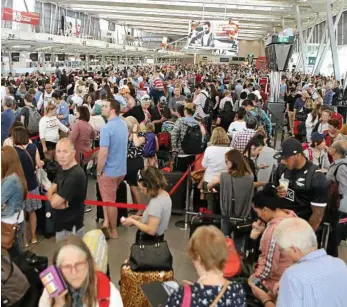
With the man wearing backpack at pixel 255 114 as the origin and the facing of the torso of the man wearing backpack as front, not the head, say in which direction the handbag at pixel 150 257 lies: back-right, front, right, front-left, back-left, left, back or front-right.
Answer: left

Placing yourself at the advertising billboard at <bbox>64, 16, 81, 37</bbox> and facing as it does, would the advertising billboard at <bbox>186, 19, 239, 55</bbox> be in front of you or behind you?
in front

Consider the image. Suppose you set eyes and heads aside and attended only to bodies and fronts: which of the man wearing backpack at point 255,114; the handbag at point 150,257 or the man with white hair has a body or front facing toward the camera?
the handbag

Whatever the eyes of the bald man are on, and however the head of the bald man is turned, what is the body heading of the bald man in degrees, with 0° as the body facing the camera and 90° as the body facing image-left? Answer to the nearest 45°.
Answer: approximately 45°

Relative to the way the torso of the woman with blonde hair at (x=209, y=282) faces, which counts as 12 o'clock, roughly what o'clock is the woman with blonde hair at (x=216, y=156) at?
the woman with blonde hair at (x=216, y=156) is roughly at 12 o'clock from the woman with blonde hair at (x=209, y=282).

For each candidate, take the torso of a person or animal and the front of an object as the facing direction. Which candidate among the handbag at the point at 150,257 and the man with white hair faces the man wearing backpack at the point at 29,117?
the man with white hair

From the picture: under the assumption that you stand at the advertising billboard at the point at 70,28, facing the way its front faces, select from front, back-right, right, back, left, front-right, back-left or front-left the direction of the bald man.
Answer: front-right

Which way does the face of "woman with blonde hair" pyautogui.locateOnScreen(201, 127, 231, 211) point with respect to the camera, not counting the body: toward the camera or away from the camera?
away from the camera

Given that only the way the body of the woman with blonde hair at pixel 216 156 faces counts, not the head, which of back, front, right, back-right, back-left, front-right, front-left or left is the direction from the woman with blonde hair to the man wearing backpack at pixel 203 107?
front

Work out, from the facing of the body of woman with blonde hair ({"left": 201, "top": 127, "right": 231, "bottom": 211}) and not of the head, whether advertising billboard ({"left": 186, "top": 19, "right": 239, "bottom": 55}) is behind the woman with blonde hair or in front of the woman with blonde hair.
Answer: in front

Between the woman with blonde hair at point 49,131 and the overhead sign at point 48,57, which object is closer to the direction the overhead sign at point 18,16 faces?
the woman with blonde hair

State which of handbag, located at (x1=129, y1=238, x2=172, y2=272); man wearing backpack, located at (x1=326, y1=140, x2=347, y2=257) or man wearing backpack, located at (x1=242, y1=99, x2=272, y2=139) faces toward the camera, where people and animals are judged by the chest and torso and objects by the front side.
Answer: the handbag
